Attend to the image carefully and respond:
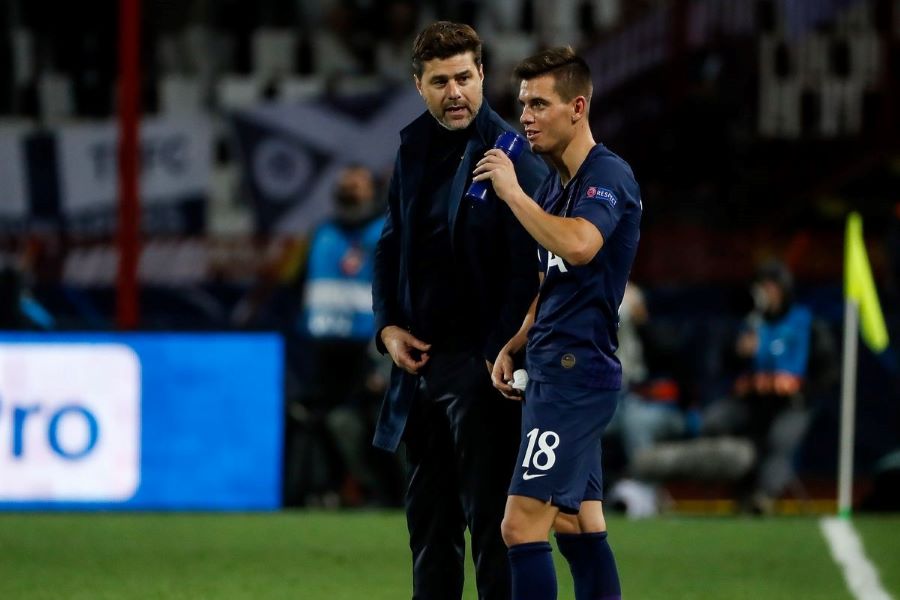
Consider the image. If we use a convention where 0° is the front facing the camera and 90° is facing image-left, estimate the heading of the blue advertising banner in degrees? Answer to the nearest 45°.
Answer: approximately 0°
